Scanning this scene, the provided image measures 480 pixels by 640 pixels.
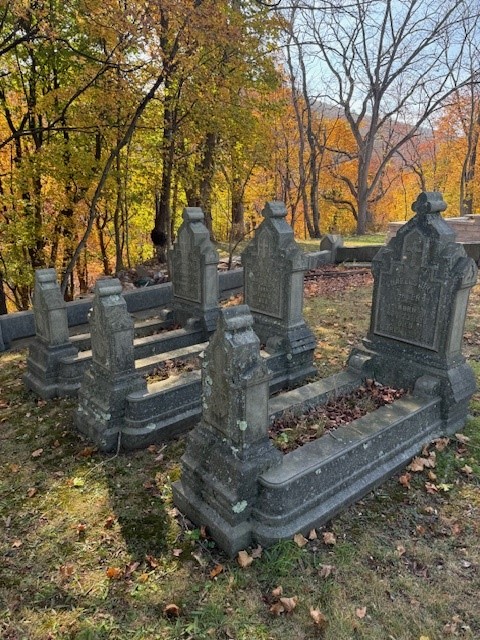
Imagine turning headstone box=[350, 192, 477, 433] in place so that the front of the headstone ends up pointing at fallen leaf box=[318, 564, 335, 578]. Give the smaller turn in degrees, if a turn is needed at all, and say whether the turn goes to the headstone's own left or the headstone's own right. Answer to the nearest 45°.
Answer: approximately 45° to the headstone's own left

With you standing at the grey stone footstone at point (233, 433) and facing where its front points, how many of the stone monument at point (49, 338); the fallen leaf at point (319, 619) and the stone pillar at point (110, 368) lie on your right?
2

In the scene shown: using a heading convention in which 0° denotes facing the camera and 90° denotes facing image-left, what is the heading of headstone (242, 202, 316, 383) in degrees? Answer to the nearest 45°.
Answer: approximately 45°

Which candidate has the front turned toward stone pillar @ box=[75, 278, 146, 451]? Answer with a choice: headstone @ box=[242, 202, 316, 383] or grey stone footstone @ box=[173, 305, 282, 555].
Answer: headstone @ box=[242, 202, 316, 383]

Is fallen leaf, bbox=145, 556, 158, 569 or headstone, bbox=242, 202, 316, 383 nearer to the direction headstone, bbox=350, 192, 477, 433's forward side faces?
the fallen leaf
